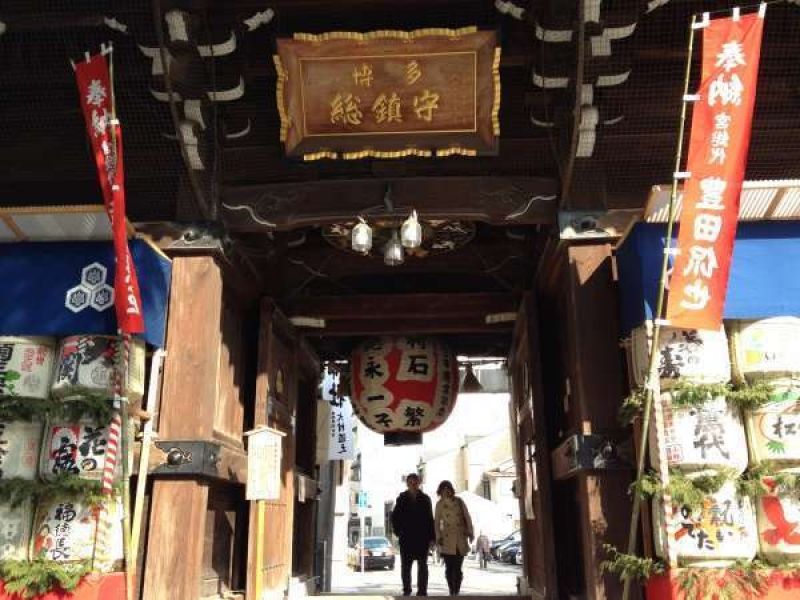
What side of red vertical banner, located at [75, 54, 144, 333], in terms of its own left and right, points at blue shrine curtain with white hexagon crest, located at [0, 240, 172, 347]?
back

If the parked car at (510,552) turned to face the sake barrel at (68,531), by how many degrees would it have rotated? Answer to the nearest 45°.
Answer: approximately 45° to its left

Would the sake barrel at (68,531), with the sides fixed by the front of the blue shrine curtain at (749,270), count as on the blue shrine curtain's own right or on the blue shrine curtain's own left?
on the blue shrine curtain's own right

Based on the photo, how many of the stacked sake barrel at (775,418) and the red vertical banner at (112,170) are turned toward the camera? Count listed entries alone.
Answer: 2

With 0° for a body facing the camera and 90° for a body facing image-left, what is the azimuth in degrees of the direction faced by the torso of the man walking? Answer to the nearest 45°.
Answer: approximately 0°

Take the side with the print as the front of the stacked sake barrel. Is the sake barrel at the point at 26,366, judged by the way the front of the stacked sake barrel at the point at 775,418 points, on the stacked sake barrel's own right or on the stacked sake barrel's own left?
on the stacked sake barrel's own right

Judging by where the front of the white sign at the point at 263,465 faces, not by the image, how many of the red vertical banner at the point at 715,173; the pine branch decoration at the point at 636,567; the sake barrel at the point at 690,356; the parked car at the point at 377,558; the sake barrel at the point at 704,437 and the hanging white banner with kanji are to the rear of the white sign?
2

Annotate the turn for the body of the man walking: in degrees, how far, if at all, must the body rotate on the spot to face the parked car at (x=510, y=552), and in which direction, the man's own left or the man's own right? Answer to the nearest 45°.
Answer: approximately 180°
